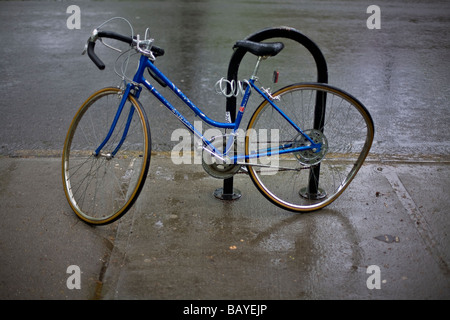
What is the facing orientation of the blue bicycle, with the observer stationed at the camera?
facing to the left of the viewer
